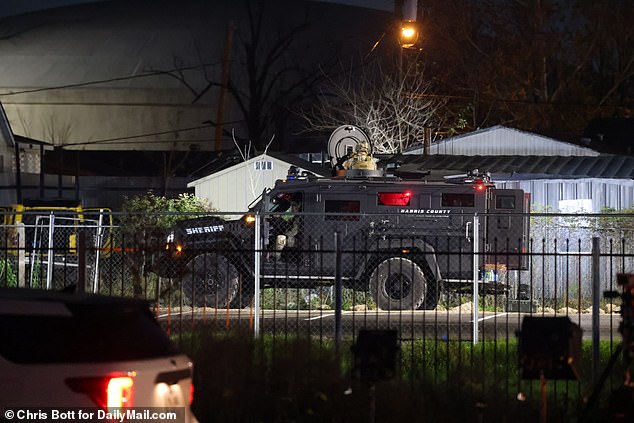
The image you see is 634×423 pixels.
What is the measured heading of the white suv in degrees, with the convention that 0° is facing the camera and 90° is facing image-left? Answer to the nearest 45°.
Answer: approximately 135°

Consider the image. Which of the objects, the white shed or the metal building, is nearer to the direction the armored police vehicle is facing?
the white shed

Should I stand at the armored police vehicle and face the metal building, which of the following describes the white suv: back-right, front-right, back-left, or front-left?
back-right

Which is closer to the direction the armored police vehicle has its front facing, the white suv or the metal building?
the white suv

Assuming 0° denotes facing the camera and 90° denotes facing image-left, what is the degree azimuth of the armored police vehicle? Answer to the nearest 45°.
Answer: approximately 90°

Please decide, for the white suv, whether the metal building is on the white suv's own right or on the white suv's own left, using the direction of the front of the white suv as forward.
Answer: on the white suv's own right

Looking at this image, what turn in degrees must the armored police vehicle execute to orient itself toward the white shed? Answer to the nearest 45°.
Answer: approximately 90° to its right

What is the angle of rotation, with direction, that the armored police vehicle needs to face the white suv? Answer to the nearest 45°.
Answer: approximately 90° to its left
